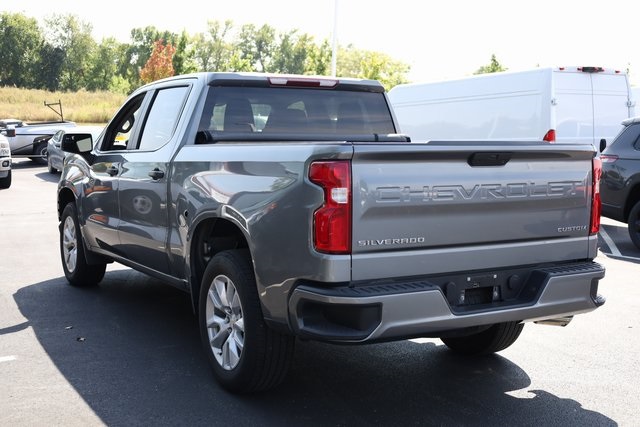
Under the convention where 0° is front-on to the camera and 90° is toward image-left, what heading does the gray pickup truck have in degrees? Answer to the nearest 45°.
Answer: approximately 135°

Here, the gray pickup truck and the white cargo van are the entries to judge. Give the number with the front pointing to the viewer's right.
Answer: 0

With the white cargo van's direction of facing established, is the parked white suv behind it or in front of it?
in front

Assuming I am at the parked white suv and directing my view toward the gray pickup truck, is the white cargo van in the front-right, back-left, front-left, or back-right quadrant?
front-left

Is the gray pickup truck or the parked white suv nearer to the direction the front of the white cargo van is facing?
the parked white suv

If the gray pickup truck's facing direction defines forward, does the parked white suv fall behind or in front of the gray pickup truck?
in front

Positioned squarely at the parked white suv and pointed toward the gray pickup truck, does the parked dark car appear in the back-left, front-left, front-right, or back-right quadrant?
front-left

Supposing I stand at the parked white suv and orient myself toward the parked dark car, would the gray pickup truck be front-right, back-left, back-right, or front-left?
front-right

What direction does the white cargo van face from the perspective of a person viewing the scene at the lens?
facing away from the viewer and to the left of the viewer
